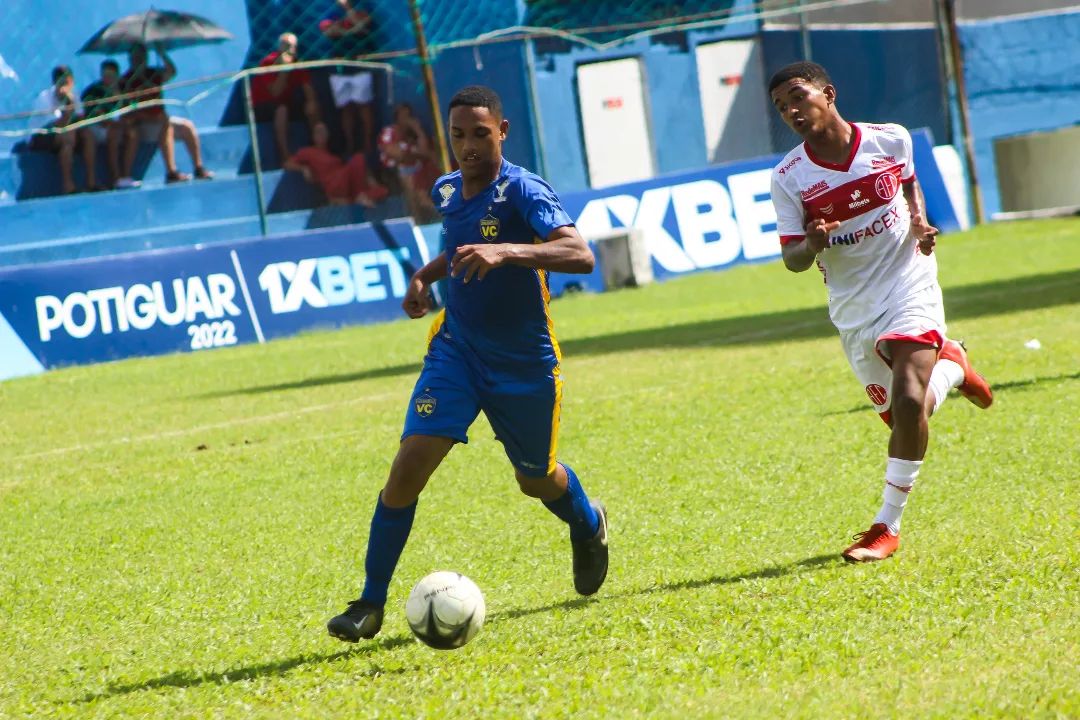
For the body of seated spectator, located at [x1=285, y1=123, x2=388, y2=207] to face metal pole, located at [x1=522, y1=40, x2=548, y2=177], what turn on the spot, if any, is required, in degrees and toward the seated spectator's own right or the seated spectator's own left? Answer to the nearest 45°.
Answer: approximately 45° to the seated spectator's own left

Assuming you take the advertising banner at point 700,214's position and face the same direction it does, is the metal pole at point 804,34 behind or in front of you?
behind

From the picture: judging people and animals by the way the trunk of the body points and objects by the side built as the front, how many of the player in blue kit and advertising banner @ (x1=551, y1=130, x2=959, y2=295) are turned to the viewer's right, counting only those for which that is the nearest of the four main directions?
0

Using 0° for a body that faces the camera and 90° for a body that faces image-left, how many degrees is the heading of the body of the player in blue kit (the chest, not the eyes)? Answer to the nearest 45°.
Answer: approximately 45°

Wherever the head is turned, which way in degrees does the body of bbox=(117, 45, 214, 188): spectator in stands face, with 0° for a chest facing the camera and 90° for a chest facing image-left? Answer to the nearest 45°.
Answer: approximately 315°

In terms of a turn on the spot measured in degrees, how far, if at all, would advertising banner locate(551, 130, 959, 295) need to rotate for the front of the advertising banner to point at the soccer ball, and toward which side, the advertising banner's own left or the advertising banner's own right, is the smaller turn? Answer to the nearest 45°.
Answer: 0° — it already faces it

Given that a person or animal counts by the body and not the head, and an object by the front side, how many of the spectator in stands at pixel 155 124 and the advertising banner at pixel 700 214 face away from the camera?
0

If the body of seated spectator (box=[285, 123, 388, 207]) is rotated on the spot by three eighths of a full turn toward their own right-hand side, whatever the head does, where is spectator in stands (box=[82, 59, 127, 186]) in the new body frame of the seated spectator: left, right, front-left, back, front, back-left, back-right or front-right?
front
